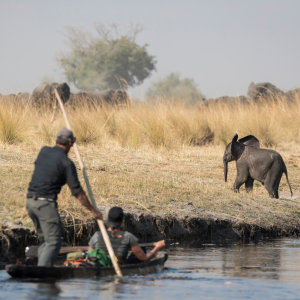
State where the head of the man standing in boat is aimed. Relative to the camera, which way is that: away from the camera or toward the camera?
away from the camera

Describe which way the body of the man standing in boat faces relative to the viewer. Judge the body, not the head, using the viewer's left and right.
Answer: facing away from the viewer and to the right of the viewer

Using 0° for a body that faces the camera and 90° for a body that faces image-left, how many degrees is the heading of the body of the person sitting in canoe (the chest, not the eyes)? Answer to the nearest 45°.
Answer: approximately 225°

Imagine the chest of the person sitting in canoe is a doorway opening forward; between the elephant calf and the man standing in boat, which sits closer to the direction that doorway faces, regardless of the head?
the elephant calf

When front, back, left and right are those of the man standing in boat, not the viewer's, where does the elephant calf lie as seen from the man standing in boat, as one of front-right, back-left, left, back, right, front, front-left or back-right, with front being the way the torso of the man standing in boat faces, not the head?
front

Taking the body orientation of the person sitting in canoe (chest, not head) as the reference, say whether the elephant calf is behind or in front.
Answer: in front

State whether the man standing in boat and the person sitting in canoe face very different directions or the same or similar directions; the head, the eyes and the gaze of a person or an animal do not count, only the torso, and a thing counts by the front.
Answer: same or similar directions

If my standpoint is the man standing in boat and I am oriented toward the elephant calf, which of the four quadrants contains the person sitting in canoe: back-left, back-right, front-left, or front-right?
front-right

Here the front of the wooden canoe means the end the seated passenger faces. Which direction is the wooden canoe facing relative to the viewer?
to the viewer's right

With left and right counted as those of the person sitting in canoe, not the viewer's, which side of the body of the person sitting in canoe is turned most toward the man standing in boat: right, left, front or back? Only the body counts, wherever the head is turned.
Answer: back

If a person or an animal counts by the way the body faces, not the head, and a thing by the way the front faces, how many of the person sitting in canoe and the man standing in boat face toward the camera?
0

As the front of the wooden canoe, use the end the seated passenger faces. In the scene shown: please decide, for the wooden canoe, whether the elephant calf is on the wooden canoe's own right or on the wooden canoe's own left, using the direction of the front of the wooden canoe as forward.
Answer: on the wooden canoe's own left
